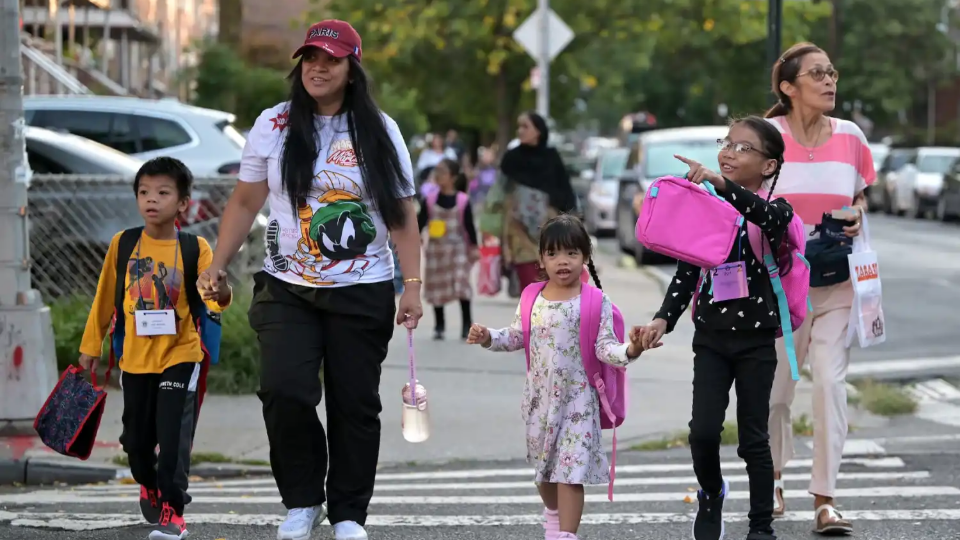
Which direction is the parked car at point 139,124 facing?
to the viewer's left

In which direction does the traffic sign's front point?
away from the camera

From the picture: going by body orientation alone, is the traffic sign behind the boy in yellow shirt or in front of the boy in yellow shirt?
behind

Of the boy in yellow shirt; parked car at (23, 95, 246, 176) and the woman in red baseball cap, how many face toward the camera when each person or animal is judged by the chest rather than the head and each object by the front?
2

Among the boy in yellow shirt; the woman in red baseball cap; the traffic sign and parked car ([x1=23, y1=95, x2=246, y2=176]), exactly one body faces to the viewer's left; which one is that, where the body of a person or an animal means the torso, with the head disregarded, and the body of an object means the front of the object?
the parked car

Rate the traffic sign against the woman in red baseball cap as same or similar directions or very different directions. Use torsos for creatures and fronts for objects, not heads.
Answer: very different directions

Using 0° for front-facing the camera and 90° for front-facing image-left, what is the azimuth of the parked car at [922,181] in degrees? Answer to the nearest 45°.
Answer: approximately 45°

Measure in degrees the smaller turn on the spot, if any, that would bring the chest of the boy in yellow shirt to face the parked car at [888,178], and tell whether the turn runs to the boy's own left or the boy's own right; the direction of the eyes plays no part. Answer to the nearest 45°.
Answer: approximately 135° to the boy's own left

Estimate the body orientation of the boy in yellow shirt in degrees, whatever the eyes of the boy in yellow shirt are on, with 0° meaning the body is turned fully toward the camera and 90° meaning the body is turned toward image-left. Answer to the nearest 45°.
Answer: approximately 0°

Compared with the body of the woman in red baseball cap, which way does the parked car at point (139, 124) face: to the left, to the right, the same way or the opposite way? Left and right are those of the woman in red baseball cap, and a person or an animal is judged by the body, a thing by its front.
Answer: to the right
